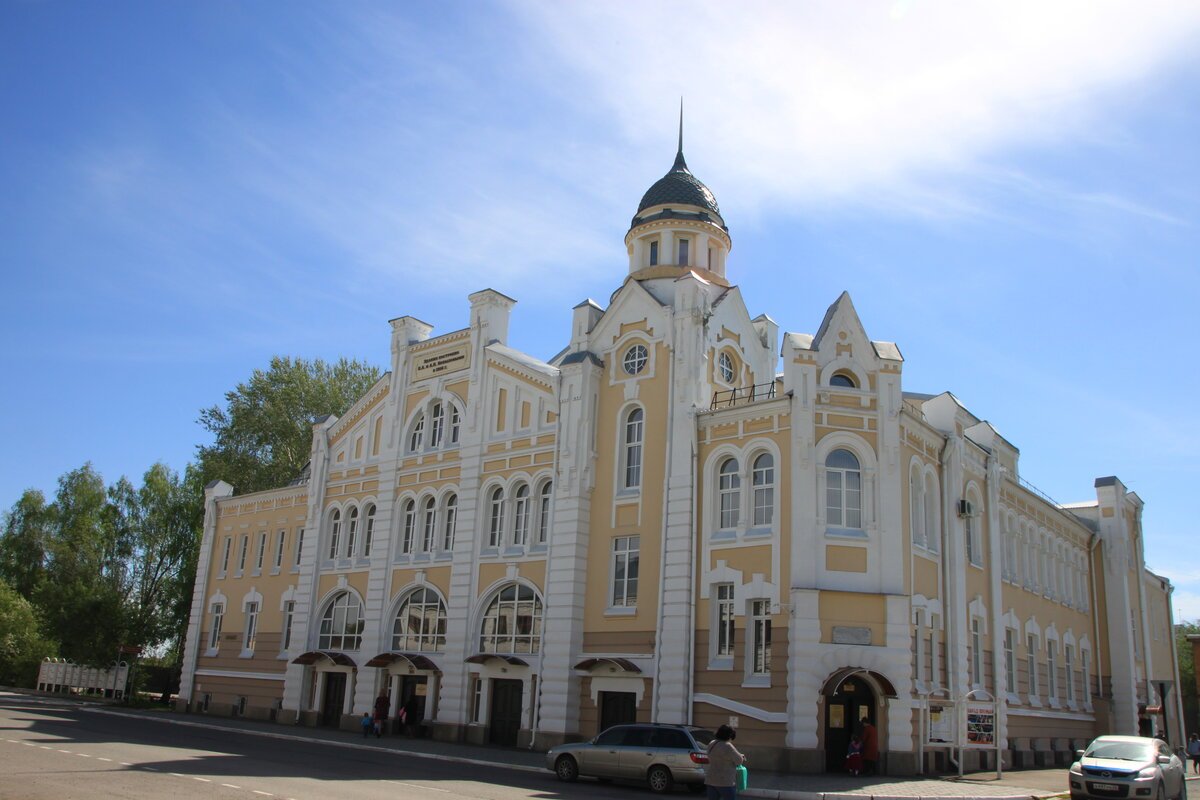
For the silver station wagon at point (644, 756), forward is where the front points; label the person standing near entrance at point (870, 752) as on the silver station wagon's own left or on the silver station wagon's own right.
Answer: on the silver station wagon's own right

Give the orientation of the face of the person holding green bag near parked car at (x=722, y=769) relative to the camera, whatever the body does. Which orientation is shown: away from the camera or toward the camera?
away from the camera

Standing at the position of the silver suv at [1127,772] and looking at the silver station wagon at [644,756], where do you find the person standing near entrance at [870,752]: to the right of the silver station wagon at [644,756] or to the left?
right

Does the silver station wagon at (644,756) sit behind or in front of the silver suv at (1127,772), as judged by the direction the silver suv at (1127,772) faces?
in front

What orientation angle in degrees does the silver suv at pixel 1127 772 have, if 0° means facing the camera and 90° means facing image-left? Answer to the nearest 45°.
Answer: approximately 45°

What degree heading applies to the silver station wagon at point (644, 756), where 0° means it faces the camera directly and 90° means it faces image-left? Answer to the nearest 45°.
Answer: approximately 135°
